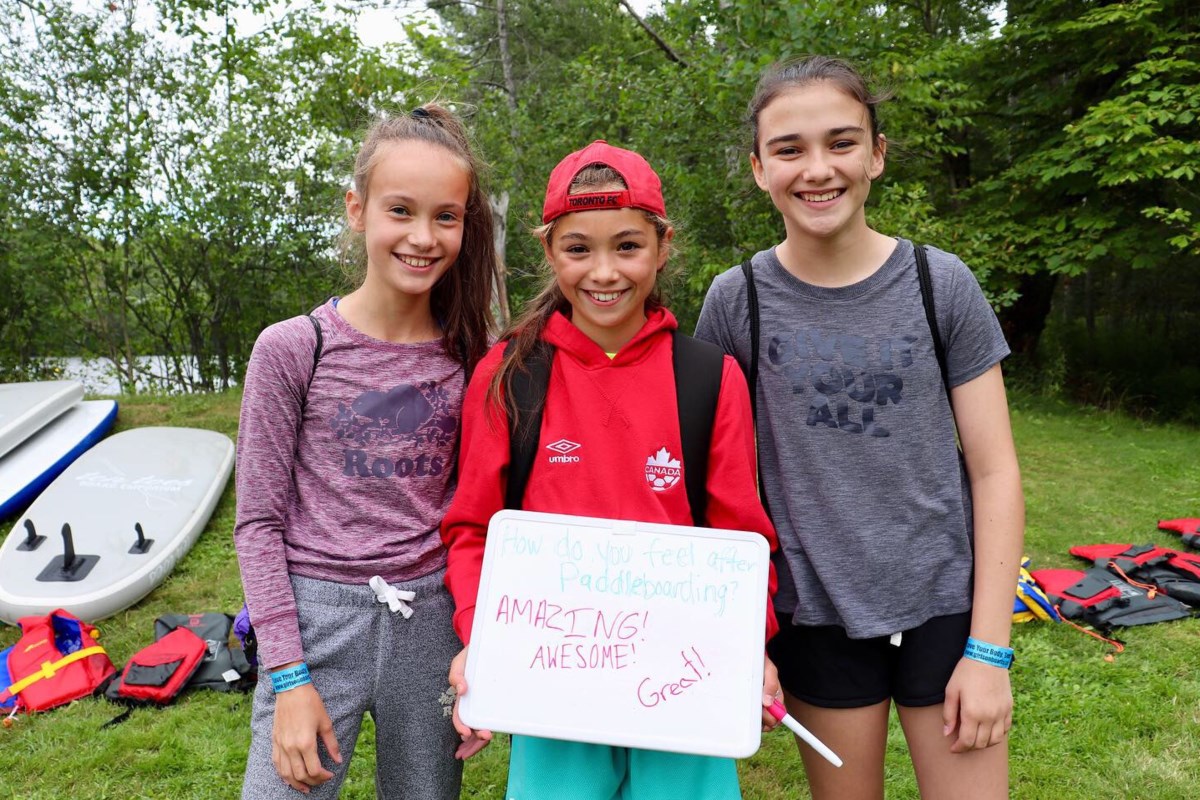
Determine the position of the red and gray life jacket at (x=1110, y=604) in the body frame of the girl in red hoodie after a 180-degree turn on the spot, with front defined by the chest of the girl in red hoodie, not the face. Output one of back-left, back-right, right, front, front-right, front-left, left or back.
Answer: front-right

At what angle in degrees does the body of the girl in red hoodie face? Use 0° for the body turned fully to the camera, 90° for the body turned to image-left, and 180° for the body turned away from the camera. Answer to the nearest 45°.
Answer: approximately 0°

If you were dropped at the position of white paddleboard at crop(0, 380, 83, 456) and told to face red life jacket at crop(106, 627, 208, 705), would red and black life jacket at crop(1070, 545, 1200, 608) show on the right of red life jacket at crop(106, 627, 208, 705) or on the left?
left

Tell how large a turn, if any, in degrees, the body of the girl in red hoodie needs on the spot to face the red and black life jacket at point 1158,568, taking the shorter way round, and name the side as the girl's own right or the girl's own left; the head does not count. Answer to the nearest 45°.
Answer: approximately 135° to the girl's own left

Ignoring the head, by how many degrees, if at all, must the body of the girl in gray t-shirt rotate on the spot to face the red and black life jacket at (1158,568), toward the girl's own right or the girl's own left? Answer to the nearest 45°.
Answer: approximately 135° to the girl's own left

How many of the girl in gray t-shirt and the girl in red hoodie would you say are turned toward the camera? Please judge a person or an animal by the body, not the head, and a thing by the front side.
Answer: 2

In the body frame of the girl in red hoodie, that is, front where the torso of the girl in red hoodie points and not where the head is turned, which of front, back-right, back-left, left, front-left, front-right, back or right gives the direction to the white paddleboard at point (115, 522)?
back-right

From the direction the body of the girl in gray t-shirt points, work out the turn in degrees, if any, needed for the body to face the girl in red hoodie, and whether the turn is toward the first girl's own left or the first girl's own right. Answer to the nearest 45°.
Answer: approximately 90° to the first girl's own right

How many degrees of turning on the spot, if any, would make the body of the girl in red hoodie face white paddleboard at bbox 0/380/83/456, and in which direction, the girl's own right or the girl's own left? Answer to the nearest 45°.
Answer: approximately 135° to the girl's own right

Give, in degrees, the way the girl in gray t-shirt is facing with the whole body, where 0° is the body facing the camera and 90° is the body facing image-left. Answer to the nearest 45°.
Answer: approximately 0°

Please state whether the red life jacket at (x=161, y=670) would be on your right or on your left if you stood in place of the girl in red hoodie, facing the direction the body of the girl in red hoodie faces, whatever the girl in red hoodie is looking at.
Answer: on your right
